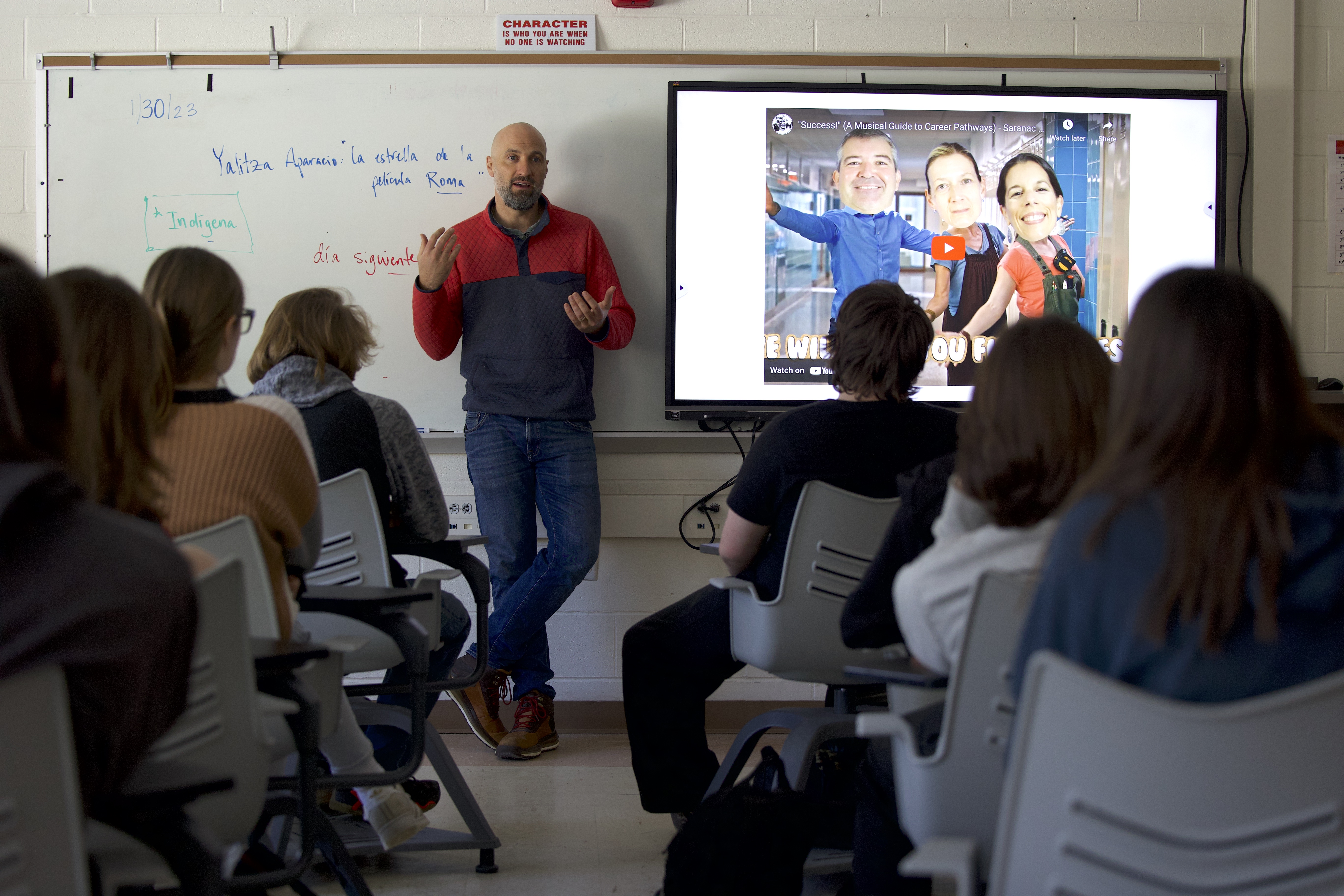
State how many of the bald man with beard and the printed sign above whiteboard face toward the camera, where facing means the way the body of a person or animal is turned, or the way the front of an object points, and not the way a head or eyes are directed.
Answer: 2

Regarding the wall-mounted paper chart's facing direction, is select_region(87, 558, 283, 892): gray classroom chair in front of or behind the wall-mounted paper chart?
in front

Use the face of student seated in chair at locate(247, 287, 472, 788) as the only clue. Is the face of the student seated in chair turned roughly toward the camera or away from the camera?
away from the camera

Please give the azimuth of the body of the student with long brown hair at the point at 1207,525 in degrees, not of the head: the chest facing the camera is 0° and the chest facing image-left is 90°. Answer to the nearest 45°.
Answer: approximately 180°

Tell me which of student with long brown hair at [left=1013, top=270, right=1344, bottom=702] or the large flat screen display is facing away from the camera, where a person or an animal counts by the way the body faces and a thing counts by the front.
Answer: the student with long brown hair

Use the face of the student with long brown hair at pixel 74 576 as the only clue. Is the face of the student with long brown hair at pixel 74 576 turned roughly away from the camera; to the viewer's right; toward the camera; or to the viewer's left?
away from the camera

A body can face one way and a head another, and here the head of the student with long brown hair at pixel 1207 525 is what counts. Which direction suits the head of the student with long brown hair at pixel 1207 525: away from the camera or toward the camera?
away from the camera

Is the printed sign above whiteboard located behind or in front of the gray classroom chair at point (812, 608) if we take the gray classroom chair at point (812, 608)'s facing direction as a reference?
in front

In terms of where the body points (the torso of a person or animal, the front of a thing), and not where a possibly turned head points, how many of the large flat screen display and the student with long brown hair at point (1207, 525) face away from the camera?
1
